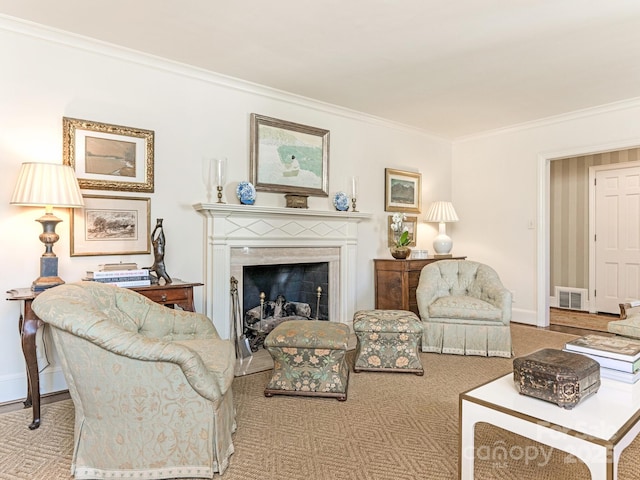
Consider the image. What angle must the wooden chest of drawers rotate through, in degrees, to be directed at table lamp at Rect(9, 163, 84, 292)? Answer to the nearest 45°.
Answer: approximately 90° to its right

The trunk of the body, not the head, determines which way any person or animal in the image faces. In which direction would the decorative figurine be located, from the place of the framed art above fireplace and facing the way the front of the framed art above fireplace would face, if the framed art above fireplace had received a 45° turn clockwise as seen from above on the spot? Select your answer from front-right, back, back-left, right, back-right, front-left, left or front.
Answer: front-right

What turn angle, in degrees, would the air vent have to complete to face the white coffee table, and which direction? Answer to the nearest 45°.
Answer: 0° — it already faces it

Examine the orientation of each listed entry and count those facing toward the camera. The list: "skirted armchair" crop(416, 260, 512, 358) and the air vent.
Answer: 2

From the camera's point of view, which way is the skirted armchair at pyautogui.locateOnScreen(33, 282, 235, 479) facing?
to the viewer's right

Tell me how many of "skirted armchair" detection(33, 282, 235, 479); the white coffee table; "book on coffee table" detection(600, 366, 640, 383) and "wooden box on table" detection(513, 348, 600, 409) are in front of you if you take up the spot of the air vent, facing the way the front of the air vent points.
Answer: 4

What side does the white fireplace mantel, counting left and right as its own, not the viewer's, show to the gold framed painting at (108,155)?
right

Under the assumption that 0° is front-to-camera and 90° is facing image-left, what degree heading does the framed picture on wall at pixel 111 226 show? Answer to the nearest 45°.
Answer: approximately 0°

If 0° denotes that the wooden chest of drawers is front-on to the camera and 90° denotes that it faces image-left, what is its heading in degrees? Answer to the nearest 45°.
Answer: approximately 315°

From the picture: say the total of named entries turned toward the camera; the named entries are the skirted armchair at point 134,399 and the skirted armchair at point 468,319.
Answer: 1

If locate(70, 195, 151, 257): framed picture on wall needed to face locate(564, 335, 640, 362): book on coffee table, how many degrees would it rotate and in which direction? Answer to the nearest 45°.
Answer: approximately 45° to its left

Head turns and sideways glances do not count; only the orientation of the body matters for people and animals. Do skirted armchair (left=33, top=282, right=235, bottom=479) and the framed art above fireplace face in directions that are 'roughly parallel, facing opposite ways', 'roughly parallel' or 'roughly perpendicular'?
roughly perpendicular

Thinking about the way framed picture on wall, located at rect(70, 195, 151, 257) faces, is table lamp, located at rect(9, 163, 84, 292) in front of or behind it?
in front
